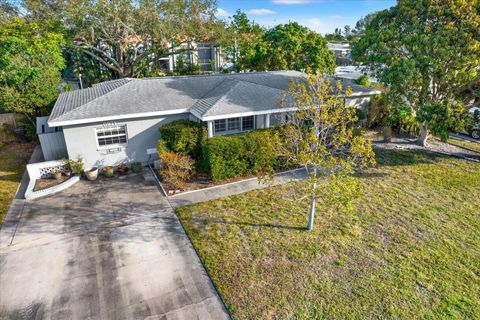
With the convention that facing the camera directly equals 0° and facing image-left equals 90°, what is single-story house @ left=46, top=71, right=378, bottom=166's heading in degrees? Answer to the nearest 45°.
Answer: approximately 0°

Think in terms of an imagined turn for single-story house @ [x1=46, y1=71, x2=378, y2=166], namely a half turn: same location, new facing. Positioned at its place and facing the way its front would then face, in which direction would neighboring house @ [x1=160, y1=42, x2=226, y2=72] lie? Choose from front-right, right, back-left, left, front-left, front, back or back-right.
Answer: front

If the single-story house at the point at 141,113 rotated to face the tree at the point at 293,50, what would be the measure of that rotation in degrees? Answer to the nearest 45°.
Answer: approximately 135° to its left

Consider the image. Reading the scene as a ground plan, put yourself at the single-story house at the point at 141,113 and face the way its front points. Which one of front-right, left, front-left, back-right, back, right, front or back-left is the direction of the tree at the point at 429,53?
left

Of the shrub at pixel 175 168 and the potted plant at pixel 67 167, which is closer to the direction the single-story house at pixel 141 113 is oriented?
the shrub

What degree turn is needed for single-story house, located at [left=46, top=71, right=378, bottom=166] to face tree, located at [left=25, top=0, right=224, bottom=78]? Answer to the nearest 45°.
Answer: approximately 180°

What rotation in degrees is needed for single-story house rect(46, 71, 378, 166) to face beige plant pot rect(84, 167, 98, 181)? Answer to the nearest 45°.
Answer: approximately 45° to its right

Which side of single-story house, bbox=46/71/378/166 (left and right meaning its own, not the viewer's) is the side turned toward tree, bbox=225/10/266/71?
back

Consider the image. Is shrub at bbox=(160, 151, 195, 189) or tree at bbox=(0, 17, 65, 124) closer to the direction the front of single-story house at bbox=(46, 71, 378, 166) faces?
the shrub

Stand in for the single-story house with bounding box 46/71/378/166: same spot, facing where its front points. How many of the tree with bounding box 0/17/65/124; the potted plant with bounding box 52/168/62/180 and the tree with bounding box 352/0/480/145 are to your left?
1

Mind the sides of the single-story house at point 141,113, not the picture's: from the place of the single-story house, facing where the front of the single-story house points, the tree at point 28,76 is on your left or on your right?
on your right
